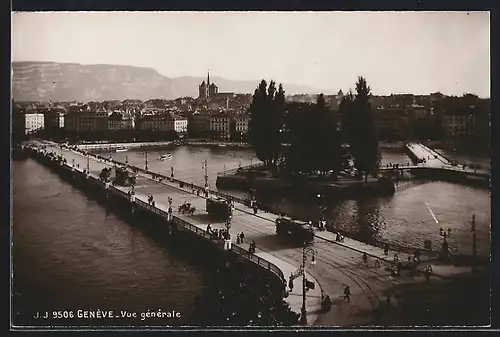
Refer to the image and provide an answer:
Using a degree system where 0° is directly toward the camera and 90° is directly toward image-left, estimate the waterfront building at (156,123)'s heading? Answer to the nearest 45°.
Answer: approximately 0°

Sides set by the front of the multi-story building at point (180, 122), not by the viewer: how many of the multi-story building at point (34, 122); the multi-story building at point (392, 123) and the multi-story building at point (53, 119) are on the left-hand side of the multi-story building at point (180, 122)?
1

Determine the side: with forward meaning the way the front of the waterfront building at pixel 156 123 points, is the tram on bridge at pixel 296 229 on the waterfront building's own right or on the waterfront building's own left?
on the waterfront building's own left

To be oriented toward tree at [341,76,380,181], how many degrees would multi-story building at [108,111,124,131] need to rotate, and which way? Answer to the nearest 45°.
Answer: approximately 90° to its left

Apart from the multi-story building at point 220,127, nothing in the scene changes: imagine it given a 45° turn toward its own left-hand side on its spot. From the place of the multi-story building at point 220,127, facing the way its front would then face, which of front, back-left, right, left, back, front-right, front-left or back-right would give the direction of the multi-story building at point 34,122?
back-right

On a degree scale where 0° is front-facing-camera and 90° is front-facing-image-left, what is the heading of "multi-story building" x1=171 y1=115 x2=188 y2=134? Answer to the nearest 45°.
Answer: approximately 0°
